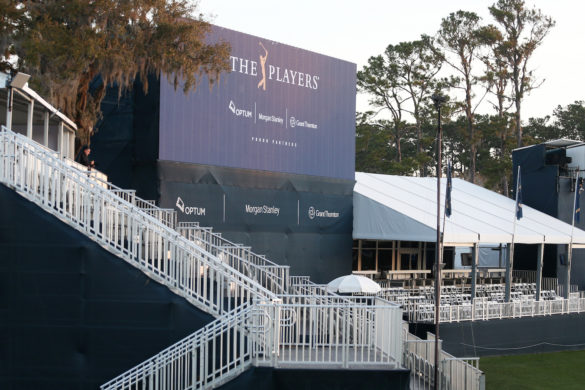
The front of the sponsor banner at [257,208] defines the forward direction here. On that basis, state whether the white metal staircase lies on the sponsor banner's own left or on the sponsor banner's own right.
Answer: on the sponsor banner's own right

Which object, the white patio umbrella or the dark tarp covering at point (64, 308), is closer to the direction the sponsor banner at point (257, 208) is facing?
the white patio umbrella

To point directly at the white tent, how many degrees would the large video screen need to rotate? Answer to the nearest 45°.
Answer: approximately 90° to its left

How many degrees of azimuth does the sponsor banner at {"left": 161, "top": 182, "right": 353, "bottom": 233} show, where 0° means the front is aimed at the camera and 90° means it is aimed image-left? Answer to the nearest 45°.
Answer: approximately 315°

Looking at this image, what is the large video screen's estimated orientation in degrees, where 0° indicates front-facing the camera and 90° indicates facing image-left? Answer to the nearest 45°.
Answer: approximately 315°

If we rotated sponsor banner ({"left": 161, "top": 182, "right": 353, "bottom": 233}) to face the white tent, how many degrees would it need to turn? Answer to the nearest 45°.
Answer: approximately 90° to its left

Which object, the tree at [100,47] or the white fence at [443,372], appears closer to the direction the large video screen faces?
the white fence

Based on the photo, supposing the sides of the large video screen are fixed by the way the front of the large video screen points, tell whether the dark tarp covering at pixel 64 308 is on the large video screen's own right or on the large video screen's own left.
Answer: on the large video screen's own right
